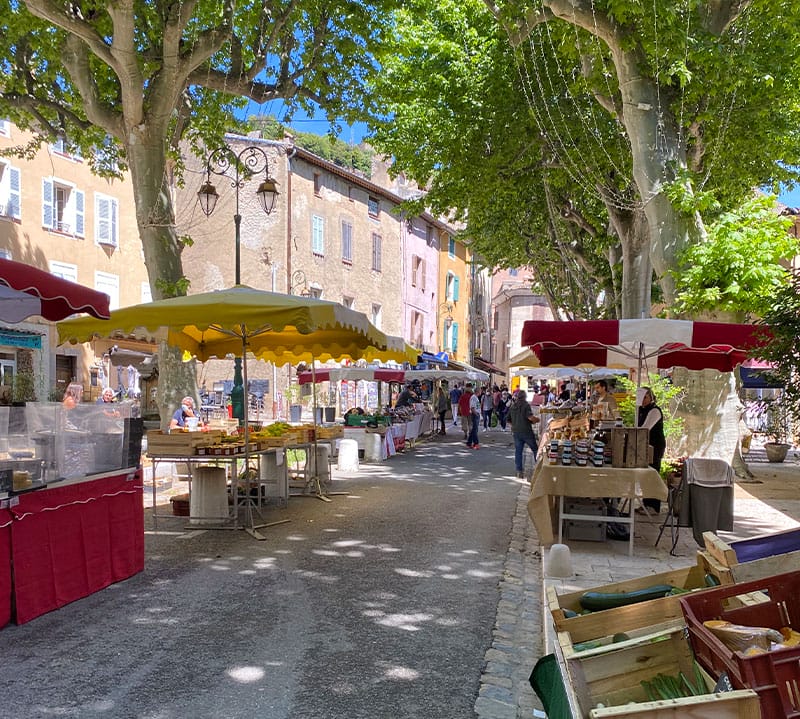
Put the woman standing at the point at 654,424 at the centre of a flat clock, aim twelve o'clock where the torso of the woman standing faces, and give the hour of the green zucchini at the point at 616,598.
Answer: The green zucchini is roughly at 9 o'clock from the woman standing.

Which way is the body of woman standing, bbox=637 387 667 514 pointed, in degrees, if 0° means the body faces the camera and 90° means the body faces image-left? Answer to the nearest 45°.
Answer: approximately 90°

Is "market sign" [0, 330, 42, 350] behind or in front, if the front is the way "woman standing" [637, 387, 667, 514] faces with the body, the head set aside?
in front

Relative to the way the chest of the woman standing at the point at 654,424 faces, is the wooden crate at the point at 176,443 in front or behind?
in front

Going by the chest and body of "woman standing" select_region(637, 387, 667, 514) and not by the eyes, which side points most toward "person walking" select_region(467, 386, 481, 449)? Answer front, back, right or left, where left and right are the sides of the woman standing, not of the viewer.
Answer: right

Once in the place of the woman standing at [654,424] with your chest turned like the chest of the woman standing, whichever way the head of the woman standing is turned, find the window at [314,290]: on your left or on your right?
on your right

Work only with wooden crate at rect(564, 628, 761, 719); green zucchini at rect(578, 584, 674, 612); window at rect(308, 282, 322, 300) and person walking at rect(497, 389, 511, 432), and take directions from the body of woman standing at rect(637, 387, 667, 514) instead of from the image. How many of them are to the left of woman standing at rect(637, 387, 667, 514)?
2

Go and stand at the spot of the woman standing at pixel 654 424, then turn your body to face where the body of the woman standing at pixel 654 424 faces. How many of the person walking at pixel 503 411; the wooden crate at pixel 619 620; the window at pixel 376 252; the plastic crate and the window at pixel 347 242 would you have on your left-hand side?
2

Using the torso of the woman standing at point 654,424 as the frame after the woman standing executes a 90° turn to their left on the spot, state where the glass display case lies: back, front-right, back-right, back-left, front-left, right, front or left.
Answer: front-right

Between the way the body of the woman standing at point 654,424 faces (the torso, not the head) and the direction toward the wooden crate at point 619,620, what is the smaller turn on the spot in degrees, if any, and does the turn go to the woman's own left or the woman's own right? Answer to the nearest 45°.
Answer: approximately 90° to the woman's own left

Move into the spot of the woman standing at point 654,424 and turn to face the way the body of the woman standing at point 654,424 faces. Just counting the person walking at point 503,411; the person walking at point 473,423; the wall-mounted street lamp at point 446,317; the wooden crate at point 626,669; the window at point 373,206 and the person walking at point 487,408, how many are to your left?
1

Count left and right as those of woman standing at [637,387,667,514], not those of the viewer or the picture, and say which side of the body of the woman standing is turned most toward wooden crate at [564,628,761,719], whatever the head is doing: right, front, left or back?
left

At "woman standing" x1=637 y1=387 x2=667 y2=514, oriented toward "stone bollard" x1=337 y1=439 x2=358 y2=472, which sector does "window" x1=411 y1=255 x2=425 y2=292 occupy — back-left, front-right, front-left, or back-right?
front-right

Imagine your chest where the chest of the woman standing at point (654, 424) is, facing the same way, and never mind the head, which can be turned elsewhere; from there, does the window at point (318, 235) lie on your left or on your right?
on your right

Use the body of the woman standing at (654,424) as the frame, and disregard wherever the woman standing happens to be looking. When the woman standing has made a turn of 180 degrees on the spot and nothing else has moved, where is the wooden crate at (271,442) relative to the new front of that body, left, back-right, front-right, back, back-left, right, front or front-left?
back

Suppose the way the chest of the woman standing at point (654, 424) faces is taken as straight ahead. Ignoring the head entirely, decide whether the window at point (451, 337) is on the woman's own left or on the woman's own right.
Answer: on the woman's own right

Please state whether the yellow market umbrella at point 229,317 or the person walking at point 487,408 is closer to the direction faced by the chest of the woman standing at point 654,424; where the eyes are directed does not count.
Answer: the yellow market umbrella
